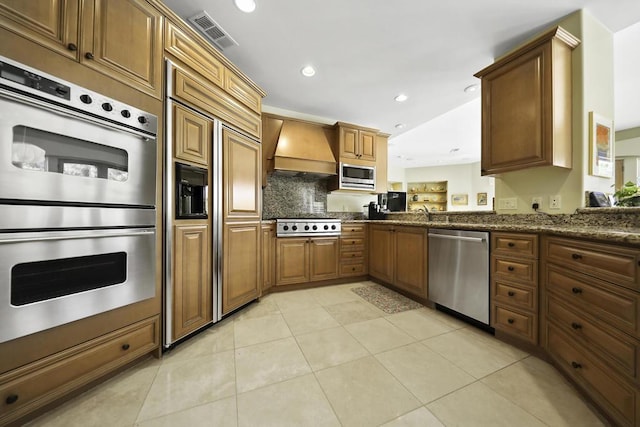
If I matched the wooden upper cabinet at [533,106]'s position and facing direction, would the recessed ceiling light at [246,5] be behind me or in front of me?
in front

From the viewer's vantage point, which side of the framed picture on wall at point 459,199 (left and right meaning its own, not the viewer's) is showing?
front

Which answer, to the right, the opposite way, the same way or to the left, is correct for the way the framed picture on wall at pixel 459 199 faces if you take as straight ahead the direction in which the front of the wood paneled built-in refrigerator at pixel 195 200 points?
to the right

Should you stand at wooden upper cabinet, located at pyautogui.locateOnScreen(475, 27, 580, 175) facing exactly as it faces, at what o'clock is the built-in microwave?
The built-in microwave is roughly at 2 o'clock from the wooden upper cabinet.

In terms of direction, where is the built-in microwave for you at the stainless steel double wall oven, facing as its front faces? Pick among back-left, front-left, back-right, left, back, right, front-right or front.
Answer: front-left

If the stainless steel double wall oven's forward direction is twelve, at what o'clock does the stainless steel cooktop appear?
The stainless steel cooktop is roughly at 10 o'clock from the stainless steel double wall oven.

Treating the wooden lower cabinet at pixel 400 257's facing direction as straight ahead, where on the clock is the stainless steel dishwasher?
The stainless steel dishwasher is roughly at 9 o'clock from the wooden lower cabinet.

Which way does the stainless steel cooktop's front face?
toward the camera

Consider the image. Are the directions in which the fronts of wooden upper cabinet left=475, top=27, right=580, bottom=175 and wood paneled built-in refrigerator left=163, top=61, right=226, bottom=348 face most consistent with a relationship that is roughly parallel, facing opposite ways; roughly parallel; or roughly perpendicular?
roughly parallel, facing opposite ways

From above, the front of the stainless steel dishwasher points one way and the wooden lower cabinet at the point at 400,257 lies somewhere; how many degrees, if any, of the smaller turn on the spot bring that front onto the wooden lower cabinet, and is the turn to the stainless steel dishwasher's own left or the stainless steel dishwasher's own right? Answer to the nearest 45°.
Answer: approximately 90° to the stainless steel dishwasher's own right

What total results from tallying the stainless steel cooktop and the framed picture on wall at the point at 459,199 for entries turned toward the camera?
2

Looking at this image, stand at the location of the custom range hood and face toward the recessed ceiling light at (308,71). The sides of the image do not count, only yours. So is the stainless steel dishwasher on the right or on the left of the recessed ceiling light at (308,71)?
left

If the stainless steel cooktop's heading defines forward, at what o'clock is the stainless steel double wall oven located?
The stainless steel double wall oven is roughly at 1 o'clock from the stainless steel cooktop.
